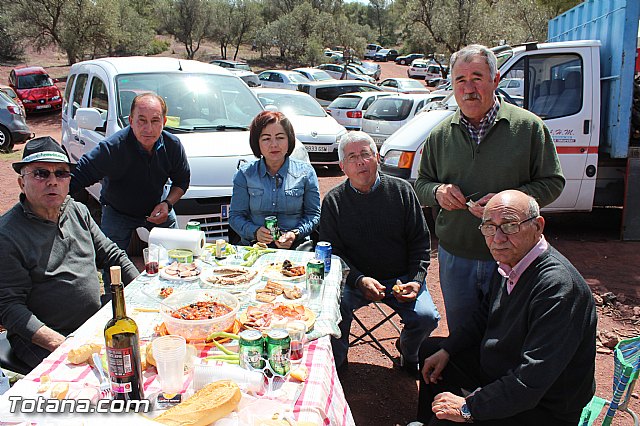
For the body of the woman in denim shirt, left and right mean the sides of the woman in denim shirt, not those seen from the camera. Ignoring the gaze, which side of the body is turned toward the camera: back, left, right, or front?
front

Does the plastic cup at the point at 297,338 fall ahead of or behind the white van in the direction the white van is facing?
ahead

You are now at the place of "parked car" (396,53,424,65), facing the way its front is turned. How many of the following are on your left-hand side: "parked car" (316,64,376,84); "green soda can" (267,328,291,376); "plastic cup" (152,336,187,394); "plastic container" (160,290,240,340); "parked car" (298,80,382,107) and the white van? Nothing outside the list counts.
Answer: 6

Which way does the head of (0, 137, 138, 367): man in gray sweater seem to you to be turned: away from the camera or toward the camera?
toward the camera

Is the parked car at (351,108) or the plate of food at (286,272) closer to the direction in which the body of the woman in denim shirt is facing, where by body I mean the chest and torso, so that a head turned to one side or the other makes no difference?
the plate of food

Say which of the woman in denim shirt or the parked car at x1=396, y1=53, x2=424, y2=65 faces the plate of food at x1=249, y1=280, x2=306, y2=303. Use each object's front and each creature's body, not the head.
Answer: the woman in denim shirt

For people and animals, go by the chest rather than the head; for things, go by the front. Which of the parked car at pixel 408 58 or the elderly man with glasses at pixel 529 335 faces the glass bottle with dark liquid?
the elderly man with glasses

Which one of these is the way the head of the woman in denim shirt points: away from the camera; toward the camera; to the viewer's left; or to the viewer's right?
toward the camera

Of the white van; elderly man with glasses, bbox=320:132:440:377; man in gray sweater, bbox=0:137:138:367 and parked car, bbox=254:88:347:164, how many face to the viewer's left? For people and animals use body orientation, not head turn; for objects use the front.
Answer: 0

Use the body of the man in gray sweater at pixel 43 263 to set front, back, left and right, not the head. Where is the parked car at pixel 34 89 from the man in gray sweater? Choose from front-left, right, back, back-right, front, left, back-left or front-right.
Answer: back-left

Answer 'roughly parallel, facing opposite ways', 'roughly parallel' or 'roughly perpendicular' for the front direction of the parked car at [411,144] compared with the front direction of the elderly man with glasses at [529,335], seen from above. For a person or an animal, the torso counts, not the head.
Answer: roughly parallel

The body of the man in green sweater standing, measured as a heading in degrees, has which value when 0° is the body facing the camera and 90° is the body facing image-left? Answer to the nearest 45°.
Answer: approximately 45°

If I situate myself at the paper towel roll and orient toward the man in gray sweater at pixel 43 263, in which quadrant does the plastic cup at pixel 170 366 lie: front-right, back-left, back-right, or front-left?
front-left

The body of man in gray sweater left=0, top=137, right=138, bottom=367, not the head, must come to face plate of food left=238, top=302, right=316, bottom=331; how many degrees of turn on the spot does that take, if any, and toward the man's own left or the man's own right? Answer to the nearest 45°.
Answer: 0° — they already face it

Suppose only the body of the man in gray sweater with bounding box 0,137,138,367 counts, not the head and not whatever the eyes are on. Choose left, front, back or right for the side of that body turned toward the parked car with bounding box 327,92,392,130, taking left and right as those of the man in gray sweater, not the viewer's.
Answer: left
